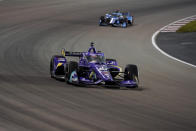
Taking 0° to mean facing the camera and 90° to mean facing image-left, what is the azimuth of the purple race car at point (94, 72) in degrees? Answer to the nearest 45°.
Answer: approximately 315°

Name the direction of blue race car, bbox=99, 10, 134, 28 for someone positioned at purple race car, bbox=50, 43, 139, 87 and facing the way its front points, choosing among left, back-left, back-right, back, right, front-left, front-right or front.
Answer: back-left

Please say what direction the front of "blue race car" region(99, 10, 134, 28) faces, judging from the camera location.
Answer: facing the viewer and to the left of the viewer

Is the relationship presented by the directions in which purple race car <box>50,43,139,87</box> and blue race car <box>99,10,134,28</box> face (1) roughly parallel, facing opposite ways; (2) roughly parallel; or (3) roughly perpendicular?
roughly perpendicular

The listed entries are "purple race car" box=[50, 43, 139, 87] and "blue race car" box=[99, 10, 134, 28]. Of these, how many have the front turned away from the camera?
0

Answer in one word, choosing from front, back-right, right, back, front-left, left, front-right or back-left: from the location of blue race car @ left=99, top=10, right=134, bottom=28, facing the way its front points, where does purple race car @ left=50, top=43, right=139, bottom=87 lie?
front-left
